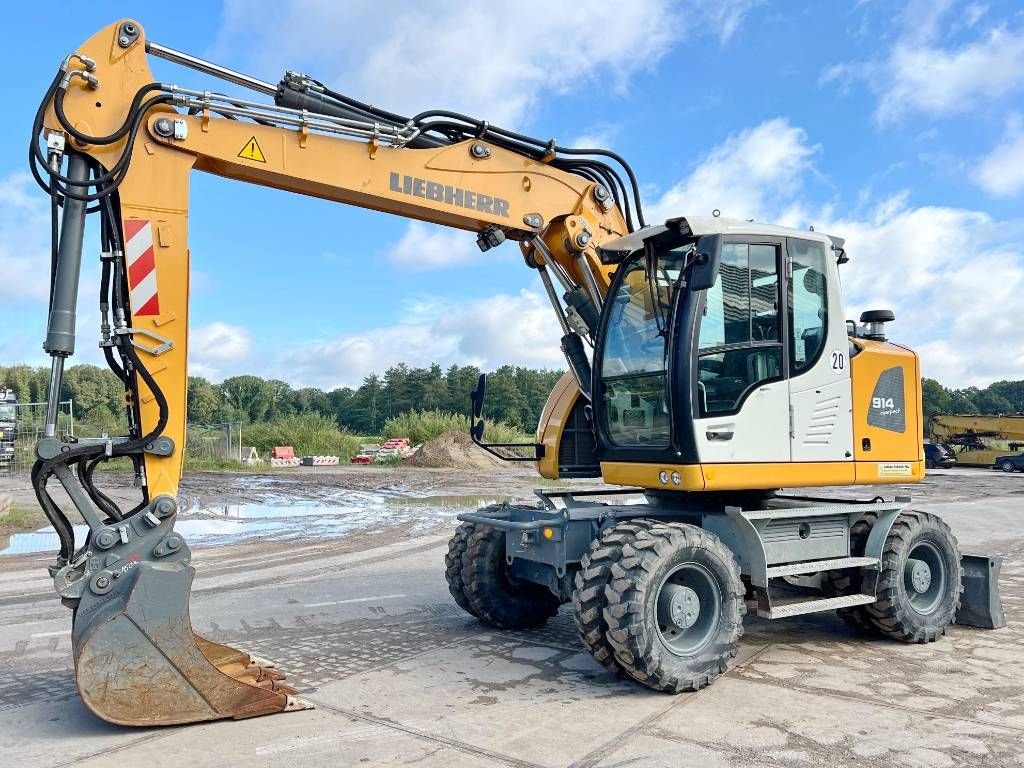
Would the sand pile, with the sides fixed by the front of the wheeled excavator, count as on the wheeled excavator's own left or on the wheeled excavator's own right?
on the wheeled excavator's own right

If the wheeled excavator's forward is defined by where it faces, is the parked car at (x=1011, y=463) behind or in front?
behind

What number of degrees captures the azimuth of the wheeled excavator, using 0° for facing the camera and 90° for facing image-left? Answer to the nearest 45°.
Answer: approximately 45°

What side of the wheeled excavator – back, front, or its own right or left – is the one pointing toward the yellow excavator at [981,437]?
back

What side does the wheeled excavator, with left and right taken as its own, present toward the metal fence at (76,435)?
right

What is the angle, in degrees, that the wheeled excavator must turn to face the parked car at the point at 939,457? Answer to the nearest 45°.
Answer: approximately 180°

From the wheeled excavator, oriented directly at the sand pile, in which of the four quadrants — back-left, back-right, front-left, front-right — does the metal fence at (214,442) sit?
front-left
